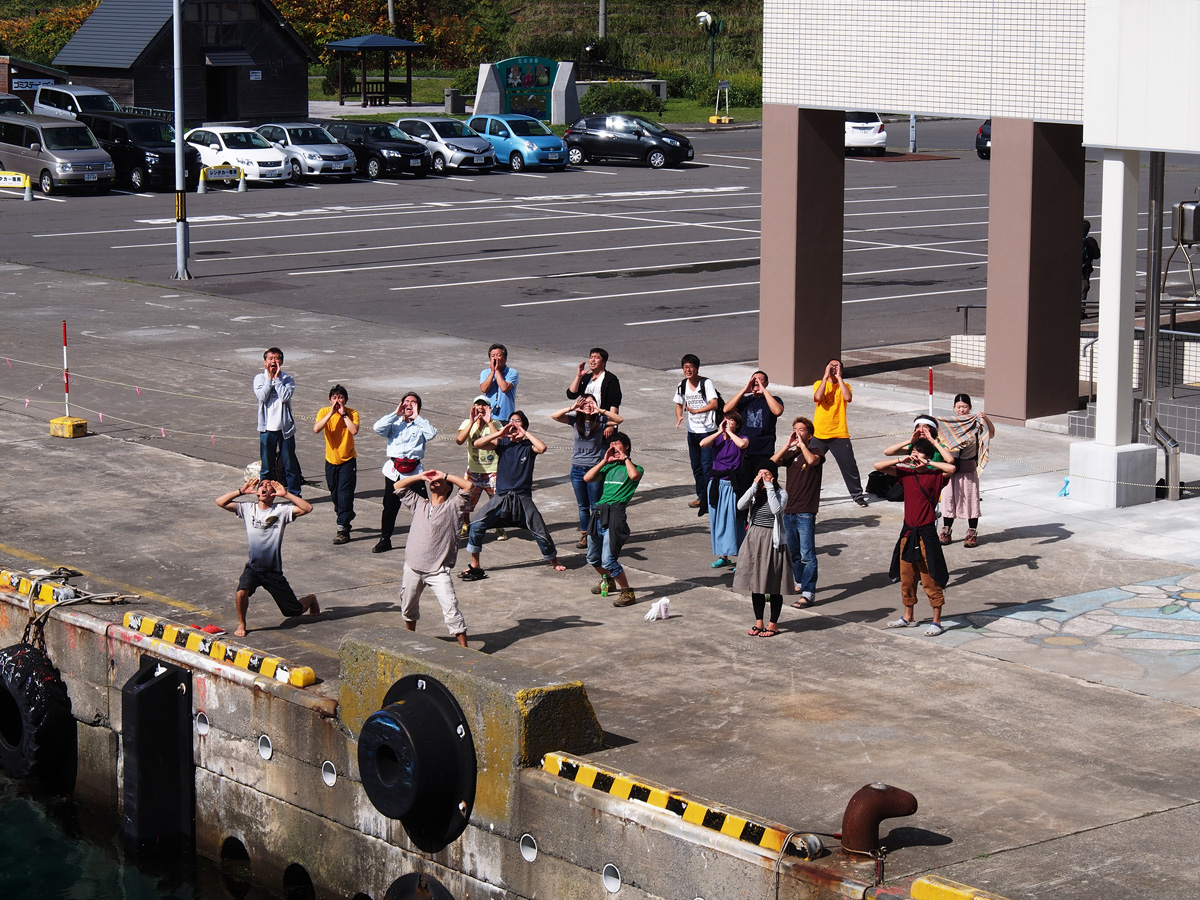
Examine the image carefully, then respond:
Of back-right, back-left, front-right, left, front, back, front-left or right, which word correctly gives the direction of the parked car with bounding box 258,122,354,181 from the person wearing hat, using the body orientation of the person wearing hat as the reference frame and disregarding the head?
back

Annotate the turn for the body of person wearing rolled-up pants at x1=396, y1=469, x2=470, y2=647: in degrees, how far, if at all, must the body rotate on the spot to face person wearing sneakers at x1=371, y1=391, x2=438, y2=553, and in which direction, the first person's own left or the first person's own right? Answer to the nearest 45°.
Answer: approximately 180°

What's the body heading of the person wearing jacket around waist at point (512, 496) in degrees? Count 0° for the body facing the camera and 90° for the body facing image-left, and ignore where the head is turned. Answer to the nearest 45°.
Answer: approximately 0°

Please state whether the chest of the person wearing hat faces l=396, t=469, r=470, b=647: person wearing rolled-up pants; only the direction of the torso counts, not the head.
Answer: yes
